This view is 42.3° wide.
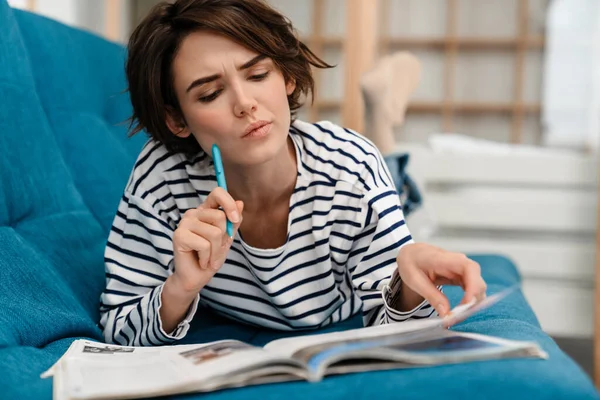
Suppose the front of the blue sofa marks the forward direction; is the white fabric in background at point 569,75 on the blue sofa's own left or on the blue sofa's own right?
on the blue sofa's own left

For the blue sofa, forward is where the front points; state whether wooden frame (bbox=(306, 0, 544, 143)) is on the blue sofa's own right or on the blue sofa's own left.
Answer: on the blue sofa's own left

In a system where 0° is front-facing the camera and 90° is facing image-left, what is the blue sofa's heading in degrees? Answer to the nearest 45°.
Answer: approximately 270°
